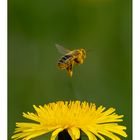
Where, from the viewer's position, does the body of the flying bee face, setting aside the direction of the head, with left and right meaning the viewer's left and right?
facing to the right of the viewer
